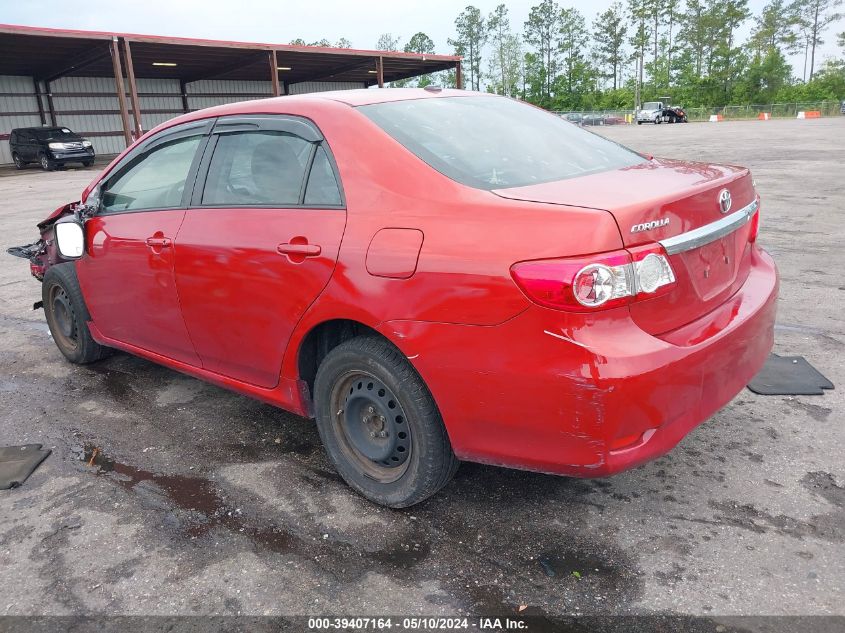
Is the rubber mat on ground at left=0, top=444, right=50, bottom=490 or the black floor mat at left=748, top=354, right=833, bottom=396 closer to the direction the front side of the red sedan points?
the rubber mat on ground

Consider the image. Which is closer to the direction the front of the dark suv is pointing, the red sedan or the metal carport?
the red sedan

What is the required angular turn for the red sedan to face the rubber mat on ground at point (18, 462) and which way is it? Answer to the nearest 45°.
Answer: approximately 45° to its left

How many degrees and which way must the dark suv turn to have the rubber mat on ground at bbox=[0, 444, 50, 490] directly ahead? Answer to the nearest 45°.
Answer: approximately 45° to its right

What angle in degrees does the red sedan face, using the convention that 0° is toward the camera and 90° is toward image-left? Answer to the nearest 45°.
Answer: approximately 135°

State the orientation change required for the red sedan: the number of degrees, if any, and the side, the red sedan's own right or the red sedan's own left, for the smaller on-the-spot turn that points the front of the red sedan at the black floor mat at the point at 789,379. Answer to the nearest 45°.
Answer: approximately 90° to the red sedan's own right
